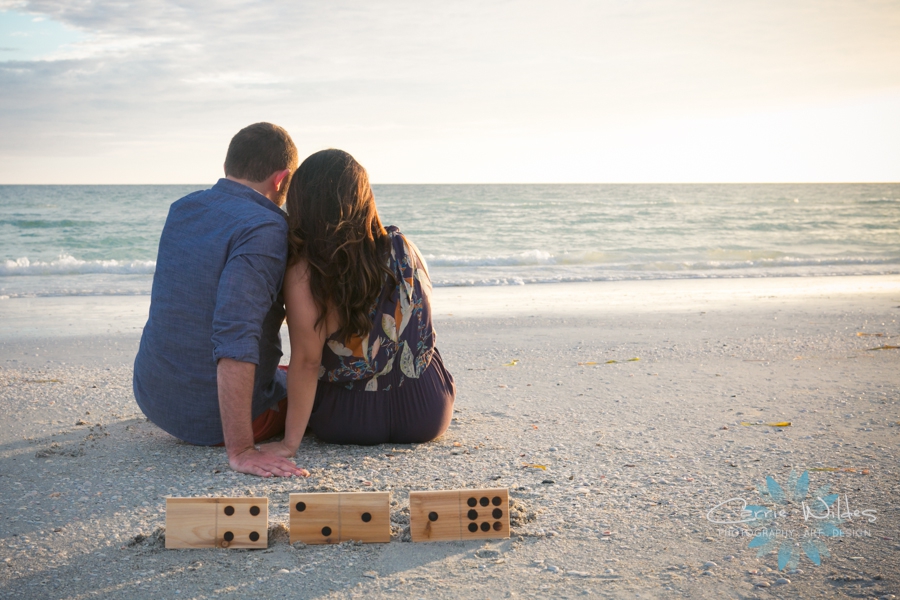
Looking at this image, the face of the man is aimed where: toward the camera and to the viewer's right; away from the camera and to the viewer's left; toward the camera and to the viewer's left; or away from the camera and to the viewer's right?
away from the camera and to the viewer's right

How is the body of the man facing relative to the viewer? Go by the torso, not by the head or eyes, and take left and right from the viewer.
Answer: facing away from the viewer and to the right of the viewer

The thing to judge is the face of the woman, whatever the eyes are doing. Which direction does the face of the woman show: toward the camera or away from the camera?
away from the camera

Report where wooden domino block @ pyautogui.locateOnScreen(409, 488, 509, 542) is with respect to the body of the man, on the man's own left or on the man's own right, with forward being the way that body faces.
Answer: on the man's own right

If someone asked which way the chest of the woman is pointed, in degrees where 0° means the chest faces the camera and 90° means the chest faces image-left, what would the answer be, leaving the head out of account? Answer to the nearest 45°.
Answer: approximately 180°

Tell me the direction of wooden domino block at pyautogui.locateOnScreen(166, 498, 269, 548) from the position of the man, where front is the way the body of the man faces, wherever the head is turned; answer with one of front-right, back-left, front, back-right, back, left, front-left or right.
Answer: back-right

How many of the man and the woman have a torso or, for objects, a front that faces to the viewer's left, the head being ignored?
0

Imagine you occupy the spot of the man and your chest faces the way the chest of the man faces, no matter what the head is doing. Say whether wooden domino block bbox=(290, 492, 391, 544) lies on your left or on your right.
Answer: on your right

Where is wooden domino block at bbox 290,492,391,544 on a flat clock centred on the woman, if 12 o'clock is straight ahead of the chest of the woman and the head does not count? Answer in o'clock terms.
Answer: The wooden domino block is roughly at 6 o'clock from the woman.

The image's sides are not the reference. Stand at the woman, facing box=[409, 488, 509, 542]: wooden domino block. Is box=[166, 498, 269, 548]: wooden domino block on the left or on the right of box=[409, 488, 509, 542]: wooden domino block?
right
